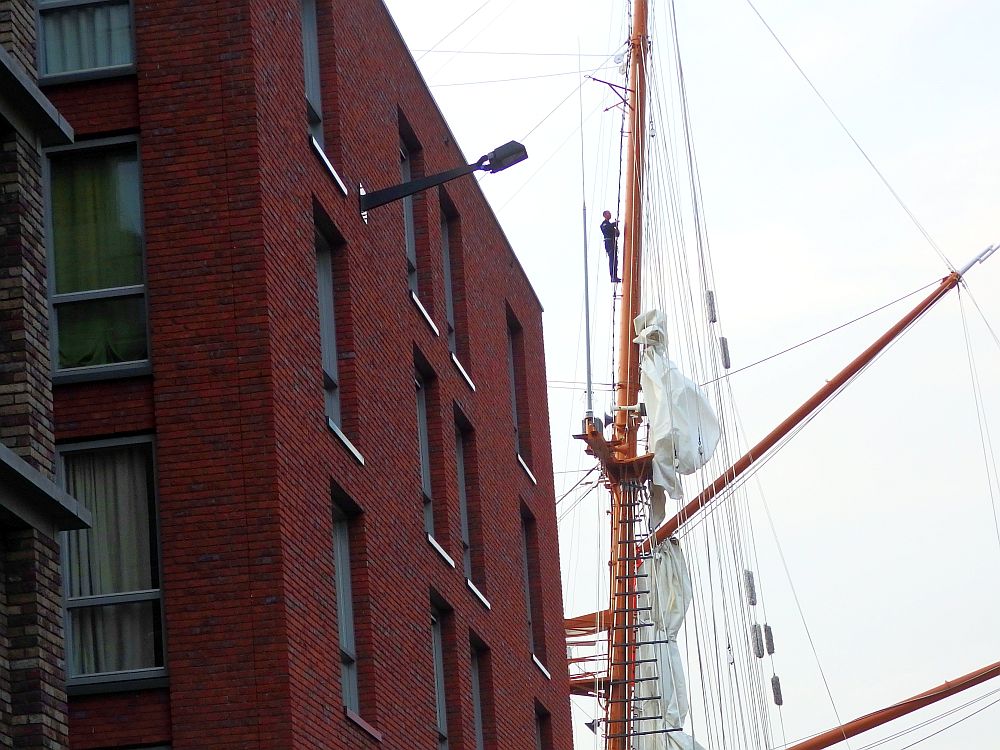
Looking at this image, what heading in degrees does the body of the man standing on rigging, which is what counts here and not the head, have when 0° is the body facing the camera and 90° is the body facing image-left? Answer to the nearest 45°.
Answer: approximately 270°

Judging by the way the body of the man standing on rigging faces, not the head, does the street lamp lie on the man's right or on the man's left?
on the man's right
